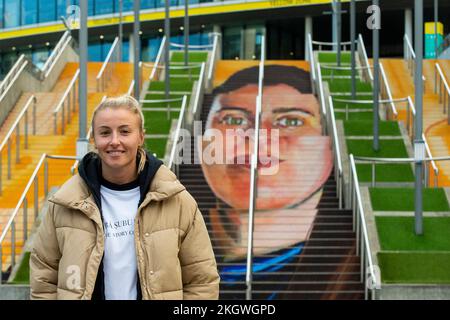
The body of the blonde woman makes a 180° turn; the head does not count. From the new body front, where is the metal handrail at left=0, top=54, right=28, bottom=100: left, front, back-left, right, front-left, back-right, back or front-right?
front

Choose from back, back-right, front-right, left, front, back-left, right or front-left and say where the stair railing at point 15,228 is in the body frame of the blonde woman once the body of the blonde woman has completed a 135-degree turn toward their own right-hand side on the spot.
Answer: front-right

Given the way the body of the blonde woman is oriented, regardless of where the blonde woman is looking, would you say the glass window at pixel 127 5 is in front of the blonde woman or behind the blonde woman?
behind

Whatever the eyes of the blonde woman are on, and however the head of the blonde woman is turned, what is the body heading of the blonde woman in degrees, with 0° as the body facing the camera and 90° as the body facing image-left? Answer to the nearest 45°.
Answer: approximately 0°

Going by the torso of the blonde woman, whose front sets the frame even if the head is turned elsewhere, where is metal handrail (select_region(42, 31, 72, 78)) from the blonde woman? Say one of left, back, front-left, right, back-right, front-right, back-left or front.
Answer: back

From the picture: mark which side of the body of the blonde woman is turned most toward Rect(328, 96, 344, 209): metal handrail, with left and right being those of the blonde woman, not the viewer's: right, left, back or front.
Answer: back

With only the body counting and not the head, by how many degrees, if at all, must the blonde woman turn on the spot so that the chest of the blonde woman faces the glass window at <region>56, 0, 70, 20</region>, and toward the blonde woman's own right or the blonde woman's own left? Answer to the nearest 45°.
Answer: approximately 180°

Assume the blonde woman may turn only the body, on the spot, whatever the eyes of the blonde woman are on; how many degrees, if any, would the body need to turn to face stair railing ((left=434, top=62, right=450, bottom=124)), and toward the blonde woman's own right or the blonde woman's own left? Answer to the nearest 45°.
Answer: approximately 135° to the blonde woman's own left

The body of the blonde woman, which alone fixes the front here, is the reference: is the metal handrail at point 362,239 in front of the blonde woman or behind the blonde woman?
behind

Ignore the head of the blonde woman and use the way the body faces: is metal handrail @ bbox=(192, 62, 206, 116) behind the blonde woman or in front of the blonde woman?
behind
